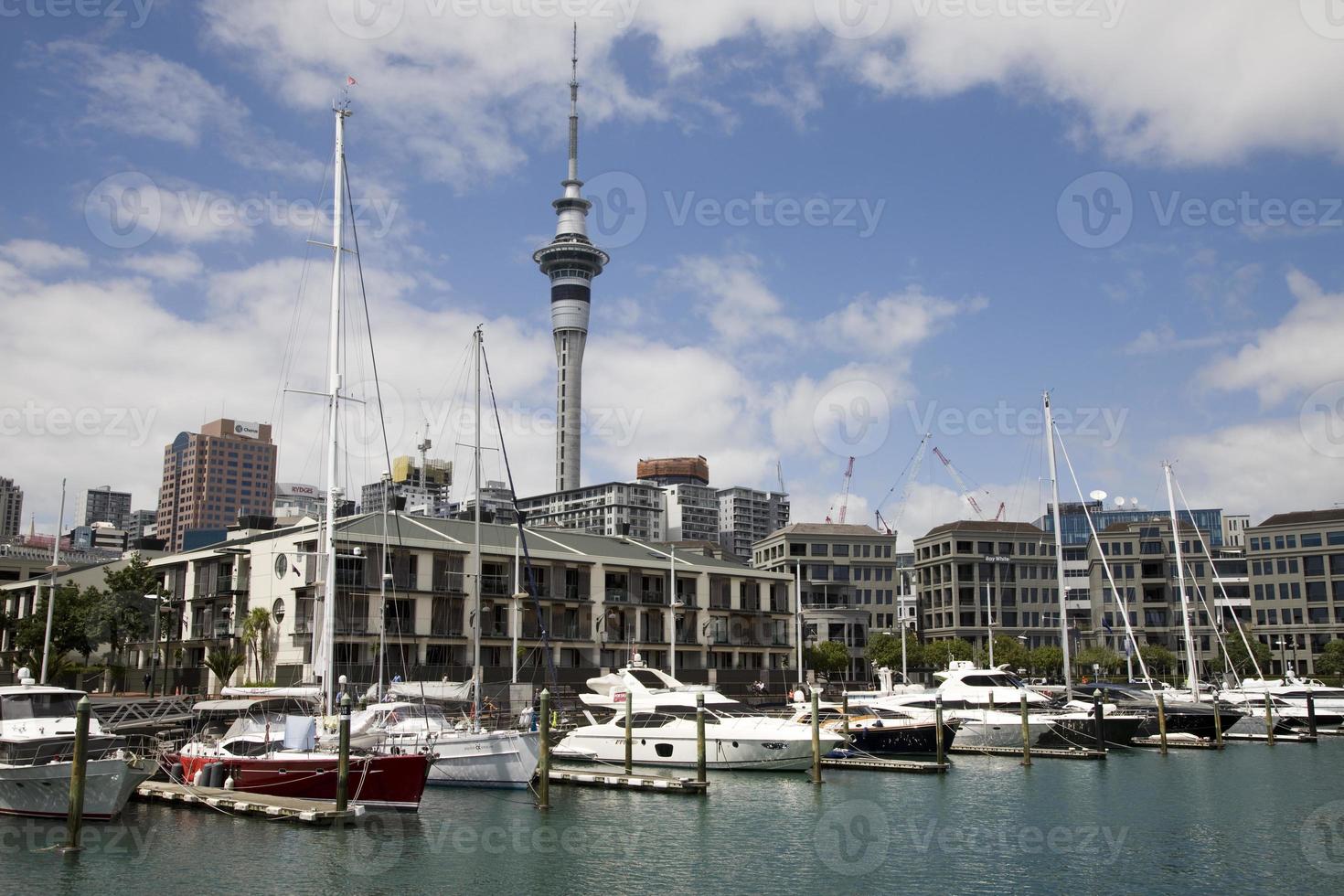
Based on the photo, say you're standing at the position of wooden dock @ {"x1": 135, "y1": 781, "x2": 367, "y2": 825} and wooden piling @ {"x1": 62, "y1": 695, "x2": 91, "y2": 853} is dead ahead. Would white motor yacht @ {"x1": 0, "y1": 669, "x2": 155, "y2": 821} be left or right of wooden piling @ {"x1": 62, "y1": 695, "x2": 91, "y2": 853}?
right

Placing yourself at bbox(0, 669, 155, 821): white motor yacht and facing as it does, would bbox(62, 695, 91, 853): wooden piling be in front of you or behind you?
in front
